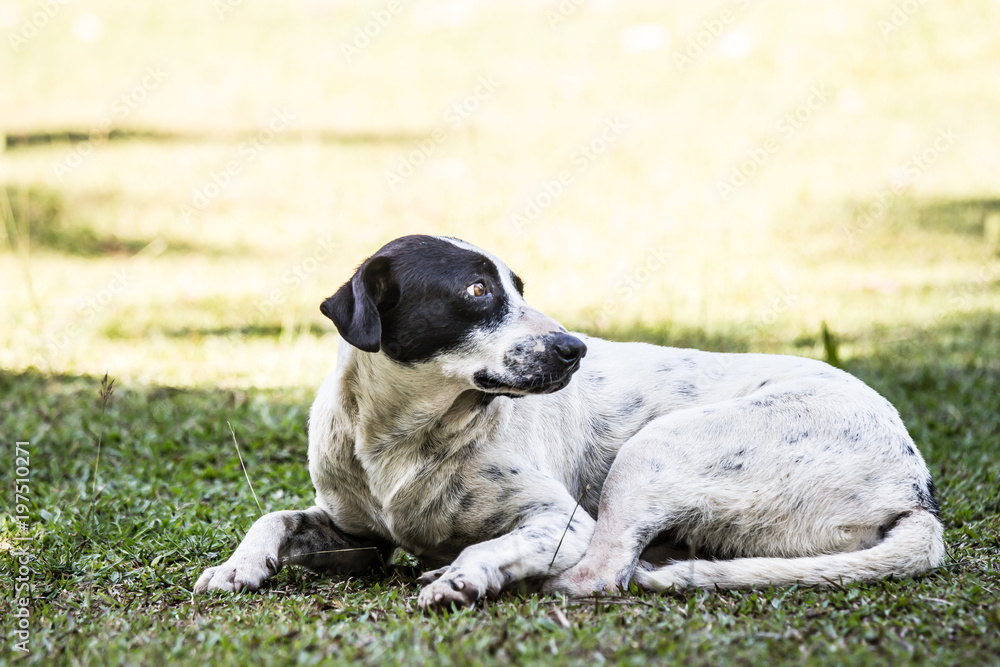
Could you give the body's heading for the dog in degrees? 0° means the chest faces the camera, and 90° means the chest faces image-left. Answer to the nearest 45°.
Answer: approximately 45°
